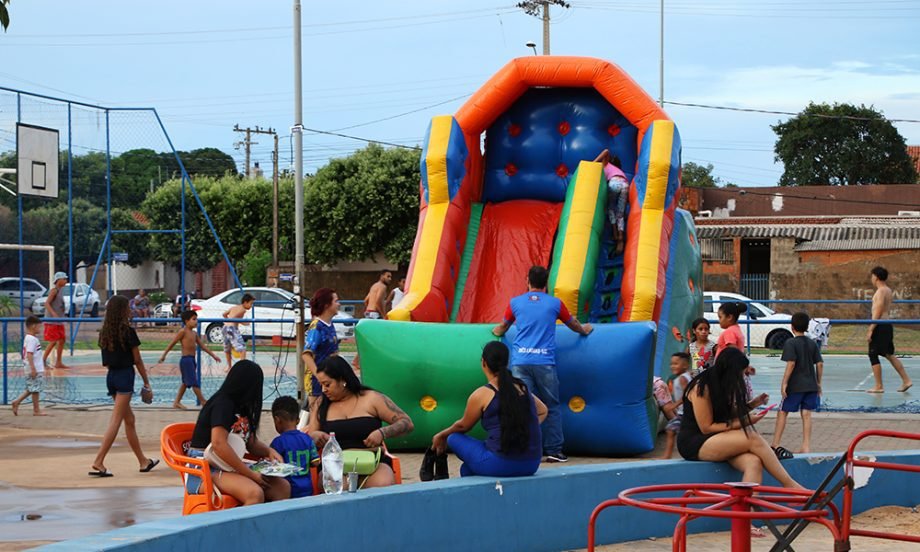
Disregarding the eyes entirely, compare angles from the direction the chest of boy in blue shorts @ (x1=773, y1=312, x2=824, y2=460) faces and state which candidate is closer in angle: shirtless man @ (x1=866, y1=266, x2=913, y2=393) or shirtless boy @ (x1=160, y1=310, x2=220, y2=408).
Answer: the shirtless man

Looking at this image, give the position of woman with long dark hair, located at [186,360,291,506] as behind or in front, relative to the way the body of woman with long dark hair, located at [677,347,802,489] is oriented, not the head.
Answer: behind

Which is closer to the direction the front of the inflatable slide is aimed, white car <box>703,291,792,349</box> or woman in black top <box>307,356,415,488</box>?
the woman in black top

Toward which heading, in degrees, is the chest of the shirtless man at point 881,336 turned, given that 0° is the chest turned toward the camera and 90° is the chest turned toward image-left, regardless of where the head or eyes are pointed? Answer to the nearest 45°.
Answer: approximately 90°

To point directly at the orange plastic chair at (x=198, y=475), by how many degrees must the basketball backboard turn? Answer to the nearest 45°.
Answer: approximately 45° to its right

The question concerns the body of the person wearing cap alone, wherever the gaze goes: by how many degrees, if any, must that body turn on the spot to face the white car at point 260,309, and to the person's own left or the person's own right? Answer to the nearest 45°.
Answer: approximately 45° to the person's own left

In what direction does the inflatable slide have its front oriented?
toward the camera

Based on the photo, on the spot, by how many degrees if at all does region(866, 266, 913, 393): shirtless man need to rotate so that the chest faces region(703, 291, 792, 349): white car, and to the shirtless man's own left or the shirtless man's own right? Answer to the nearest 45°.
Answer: approximately 90° to the shirtless man's own right

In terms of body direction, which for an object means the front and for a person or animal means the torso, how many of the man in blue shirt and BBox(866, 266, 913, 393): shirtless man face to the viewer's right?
0

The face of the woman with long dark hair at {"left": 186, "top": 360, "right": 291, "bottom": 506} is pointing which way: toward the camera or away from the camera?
away from the camera

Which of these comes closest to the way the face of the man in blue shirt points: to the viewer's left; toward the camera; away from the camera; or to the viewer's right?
away from the camera

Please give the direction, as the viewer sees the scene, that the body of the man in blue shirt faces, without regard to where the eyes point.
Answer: away from the camera

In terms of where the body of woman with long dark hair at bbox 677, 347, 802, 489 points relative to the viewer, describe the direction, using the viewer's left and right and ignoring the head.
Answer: facing to the right of the viewer
